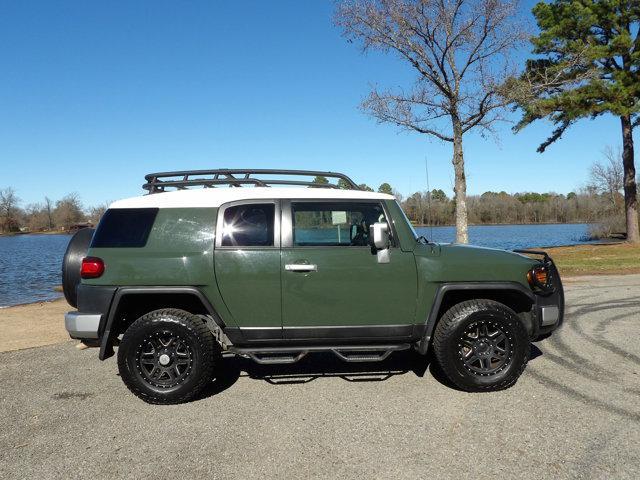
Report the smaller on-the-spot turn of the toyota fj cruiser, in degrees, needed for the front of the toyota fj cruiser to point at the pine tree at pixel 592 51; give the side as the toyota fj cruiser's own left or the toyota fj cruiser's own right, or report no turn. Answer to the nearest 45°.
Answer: approximately 45° to the toyota fj cruiser's own left

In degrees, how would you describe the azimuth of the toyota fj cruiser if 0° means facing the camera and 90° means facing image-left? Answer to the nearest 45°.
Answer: approximately 270°
